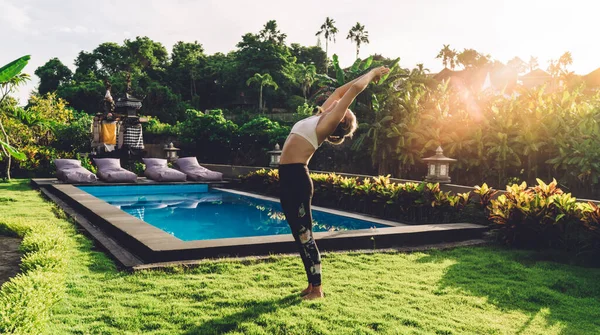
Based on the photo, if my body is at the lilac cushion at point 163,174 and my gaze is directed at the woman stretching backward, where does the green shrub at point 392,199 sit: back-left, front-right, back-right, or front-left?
front-left

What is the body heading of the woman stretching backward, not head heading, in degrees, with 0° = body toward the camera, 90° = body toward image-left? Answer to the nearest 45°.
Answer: approximately 90°

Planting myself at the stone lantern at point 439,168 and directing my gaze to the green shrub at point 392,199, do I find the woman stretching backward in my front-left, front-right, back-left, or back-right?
front-left

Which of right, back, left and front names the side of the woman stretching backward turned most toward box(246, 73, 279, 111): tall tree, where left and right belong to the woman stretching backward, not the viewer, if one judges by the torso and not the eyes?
right

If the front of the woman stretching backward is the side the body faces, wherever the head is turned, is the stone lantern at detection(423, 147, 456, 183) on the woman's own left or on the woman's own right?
on the woman's own right

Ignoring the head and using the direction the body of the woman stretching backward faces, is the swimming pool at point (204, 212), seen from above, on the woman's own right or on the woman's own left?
on the woman's own right

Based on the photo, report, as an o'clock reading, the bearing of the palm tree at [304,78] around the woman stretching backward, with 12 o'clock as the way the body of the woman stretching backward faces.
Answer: The palm tree is roughly at 3 o'clock from the woman stretching backward.

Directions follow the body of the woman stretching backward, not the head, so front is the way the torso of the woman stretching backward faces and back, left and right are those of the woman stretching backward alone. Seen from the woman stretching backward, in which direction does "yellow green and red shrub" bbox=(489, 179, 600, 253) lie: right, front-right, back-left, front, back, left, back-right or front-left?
back-right

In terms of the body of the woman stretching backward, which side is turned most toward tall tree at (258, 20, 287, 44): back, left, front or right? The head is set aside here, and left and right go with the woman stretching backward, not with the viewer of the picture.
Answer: right

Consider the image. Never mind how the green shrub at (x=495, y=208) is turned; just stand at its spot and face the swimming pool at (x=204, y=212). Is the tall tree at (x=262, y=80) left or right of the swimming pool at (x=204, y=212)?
right
